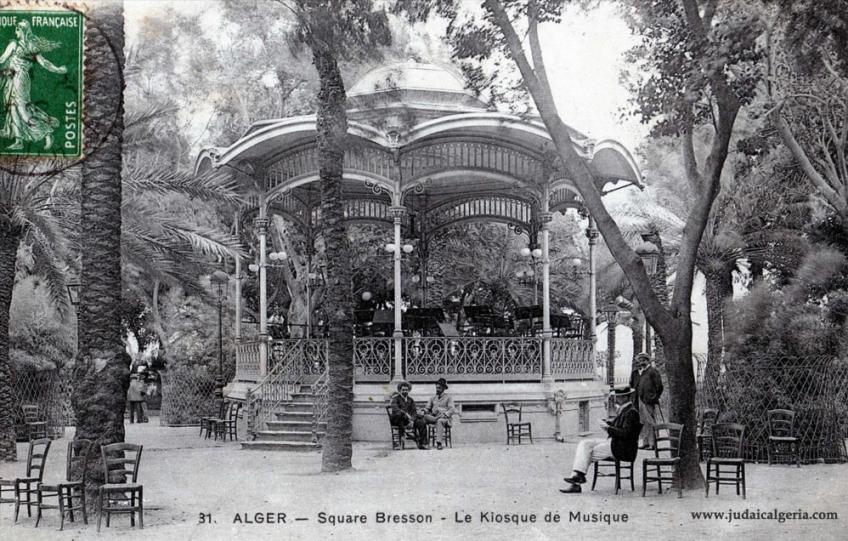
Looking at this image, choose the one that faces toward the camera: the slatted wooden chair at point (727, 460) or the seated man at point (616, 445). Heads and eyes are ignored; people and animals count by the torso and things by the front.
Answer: the slatted wooden chair

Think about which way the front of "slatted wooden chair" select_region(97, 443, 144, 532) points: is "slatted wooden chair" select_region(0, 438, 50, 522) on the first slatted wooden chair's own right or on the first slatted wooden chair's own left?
on the first slatted wooden chair's own right

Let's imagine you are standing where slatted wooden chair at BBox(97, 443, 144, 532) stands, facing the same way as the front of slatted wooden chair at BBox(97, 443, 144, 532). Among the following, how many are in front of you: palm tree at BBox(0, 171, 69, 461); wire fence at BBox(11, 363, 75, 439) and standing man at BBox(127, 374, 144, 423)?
0

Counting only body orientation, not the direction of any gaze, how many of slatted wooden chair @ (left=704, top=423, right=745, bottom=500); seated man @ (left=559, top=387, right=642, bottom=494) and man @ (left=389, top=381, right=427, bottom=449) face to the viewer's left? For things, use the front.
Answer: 1

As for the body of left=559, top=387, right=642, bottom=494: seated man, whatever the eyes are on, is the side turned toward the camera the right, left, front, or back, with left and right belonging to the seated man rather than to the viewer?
left

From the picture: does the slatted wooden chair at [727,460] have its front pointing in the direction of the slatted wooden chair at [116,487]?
no

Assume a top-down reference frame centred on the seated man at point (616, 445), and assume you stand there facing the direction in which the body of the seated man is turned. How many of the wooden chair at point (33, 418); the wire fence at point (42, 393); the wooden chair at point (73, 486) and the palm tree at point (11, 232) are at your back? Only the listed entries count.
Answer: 0

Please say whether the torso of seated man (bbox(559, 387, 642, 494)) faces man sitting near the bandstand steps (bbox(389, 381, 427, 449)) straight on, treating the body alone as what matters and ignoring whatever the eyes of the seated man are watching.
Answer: no

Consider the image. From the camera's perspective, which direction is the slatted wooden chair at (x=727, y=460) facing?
toward the camera

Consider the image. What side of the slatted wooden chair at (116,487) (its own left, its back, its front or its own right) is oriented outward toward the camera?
front

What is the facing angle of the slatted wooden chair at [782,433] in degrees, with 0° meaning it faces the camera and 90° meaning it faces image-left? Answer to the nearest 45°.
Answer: approximately 0°

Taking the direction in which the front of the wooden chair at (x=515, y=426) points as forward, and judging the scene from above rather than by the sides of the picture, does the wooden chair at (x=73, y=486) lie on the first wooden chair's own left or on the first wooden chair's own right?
on the first wooden chair's own right

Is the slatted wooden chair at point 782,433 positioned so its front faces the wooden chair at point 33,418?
no

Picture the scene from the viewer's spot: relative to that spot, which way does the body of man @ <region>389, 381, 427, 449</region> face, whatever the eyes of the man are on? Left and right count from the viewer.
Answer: facing the viewer and to the right of the viewer

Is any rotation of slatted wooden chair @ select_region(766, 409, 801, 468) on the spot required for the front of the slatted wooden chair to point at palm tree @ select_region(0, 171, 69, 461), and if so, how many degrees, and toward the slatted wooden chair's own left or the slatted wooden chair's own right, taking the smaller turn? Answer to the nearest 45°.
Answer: approximately 90° to the slatted wooden chair's own right

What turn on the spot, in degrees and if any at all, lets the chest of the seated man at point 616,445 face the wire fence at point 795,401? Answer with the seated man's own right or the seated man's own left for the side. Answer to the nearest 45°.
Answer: approximately 135° to the seated man's own right

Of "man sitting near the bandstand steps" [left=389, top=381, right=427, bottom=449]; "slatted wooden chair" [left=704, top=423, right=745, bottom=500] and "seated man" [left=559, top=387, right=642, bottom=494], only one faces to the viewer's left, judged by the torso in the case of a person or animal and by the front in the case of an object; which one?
the seated man
